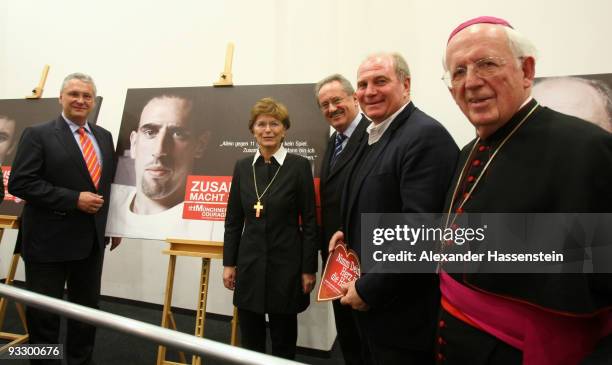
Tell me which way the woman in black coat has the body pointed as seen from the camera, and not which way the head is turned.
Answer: toward the camera

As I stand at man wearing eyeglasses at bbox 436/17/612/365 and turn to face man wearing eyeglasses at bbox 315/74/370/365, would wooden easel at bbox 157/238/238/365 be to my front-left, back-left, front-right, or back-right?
front-left

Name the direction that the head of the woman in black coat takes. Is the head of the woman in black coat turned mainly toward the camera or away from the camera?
toward the camera

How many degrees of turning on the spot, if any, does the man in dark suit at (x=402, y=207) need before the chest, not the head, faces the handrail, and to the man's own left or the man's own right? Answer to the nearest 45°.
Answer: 0° — they already face it

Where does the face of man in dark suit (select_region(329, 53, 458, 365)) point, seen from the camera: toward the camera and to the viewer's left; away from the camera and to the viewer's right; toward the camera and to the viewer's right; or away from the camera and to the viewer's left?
toward the camera and to the viewer's left

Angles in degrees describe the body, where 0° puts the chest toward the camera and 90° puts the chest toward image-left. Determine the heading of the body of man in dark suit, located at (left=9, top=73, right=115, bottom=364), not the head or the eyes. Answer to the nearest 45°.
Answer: approximately 315°

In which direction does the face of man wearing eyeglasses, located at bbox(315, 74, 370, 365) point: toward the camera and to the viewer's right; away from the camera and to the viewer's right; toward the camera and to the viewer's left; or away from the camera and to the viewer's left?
toward the camera and to the viewer's left

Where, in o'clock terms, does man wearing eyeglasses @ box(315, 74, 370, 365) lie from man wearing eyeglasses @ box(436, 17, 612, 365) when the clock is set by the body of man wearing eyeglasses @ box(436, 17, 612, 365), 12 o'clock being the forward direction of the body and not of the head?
man wearing eyeglasses @ box(315, 74, 370, 365) is roughly at 3 o'clock from man wearing eyeglasses @ box(436, 17, 612, 365).

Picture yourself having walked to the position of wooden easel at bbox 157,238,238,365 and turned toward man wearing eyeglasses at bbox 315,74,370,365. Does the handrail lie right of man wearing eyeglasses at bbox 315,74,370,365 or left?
right

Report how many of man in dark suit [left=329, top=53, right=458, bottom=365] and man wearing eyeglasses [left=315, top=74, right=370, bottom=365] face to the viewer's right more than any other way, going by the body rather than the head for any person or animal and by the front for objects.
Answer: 0

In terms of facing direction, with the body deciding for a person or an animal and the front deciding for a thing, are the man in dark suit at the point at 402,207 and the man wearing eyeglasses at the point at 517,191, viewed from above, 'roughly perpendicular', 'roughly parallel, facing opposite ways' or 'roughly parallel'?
roughly parallel
